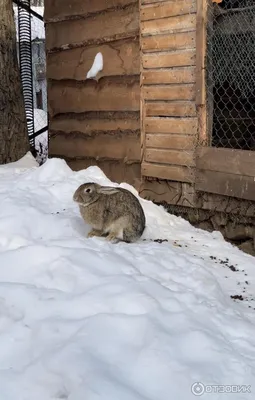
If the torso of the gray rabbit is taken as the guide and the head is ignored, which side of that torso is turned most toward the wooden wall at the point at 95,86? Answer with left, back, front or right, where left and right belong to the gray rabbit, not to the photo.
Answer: right

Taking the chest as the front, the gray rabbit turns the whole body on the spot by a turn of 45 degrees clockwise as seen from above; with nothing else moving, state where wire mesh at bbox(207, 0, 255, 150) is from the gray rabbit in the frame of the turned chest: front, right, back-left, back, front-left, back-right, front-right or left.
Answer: right

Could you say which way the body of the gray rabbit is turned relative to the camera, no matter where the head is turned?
to the viewer's left
